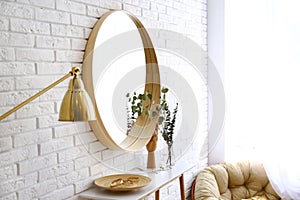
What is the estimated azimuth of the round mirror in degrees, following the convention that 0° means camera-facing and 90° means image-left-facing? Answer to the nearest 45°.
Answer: approximately 315°

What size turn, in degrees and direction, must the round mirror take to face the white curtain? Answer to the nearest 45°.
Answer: approximately 90° to its left

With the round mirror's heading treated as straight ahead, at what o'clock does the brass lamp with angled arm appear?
The brass lamp with angled arm is roughly at 2 o'clock from the round mirror.

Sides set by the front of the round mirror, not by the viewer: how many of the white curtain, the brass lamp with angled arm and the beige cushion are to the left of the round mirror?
2

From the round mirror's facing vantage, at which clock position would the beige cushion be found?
The beige cushion is roughly at 9 o'clock from the round mirror.
